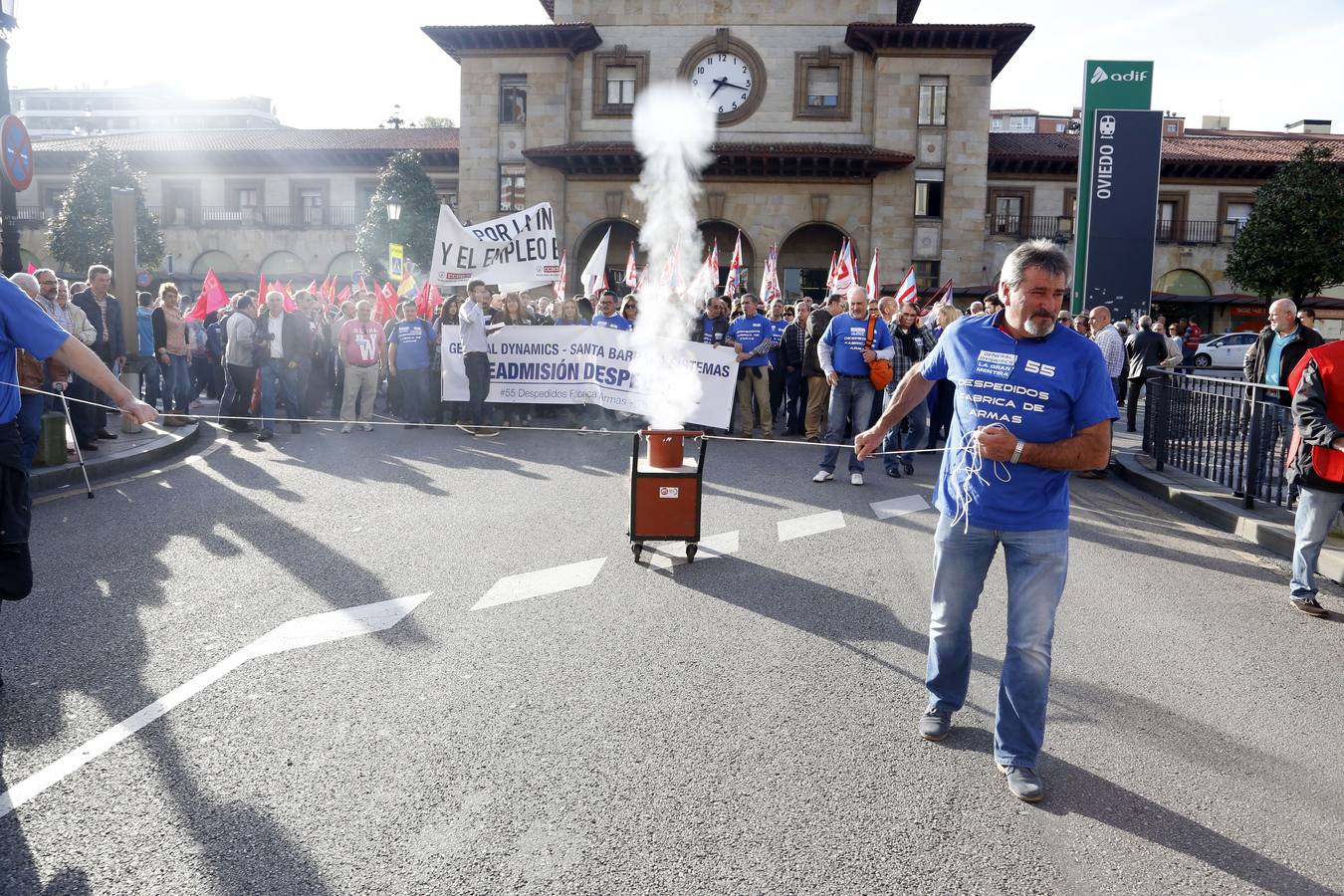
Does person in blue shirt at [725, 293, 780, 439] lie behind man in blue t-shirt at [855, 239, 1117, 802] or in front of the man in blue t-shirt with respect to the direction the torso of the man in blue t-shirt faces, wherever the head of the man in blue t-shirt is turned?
behind

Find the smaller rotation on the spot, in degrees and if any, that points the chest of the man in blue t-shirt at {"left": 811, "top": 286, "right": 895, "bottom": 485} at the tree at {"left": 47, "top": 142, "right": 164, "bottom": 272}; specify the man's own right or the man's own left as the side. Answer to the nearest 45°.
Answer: approximately 135° to the man's own right

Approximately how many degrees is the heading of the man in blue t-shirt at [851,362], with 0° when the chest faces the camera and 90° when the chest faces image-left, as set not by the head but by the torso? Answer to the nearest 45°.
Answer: approximately 0°

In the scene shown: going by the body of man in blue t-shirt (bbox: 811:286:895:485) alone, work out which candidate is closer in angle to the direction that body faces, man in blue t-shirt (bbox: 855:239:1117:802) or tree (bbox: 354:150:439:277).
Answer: the man in blue t-shirt

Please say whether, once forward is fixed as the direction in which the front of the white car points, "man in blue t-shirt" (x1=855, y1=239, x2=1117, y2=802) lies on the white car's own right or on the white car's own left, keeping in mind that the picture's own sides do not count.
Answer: on the white car's own left

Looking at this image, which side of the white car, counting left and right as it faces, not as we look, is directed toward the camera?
left

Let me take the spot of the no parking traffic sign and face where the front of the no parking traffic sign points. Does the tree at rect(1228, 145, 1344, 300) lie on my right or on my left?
on my left

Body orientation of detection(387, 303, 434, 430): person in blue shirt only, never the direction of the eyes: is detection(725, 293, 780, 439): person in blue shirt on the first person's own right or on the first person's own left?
on the first person's own left

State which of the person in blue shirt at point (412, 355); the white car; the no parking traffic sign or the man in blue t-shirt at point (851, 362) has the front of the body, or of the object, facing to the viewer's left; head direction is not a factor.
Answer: the white car
